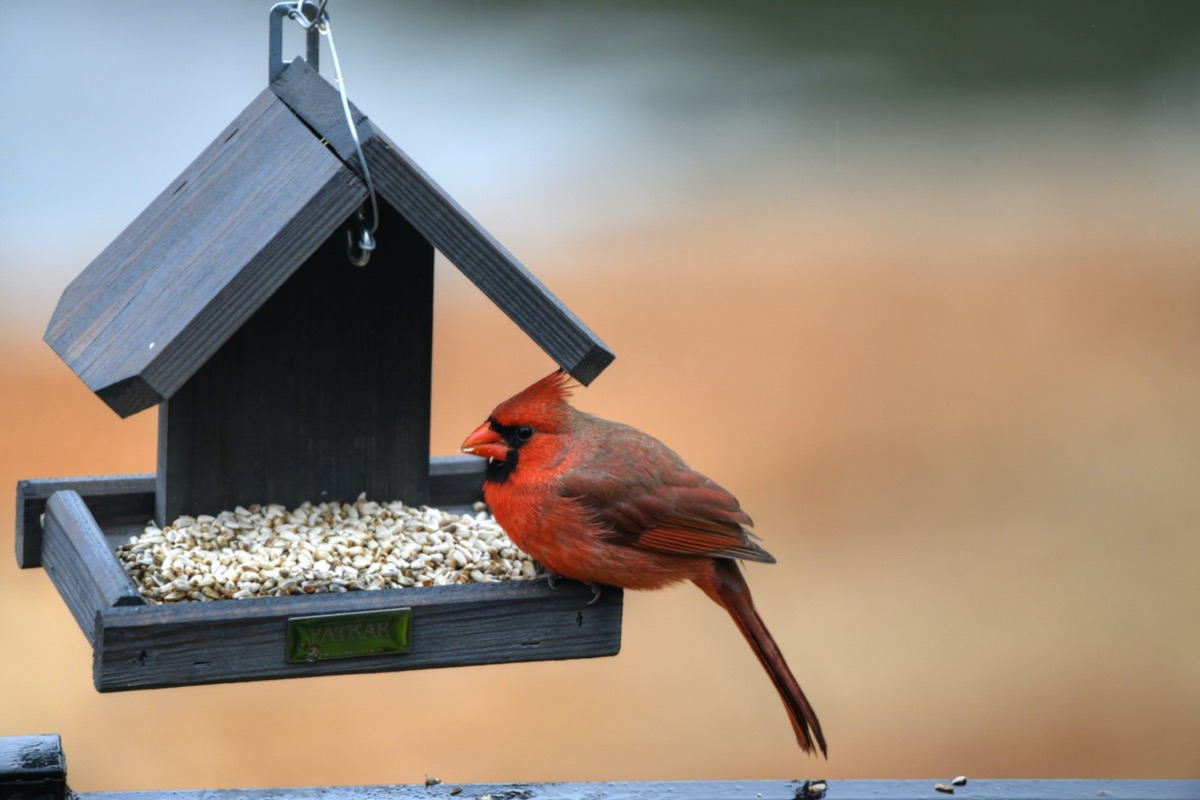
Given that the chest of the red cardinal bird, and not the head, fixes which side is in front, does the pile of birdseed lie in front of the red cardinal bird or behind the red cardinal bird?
in front

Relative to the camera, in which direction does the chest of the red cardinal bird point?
to the viewer's left

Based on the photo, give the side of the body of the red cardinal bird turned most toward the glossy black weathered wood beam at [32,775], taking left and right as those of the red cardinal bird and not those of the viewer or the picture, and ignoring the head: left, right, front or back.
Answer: front
